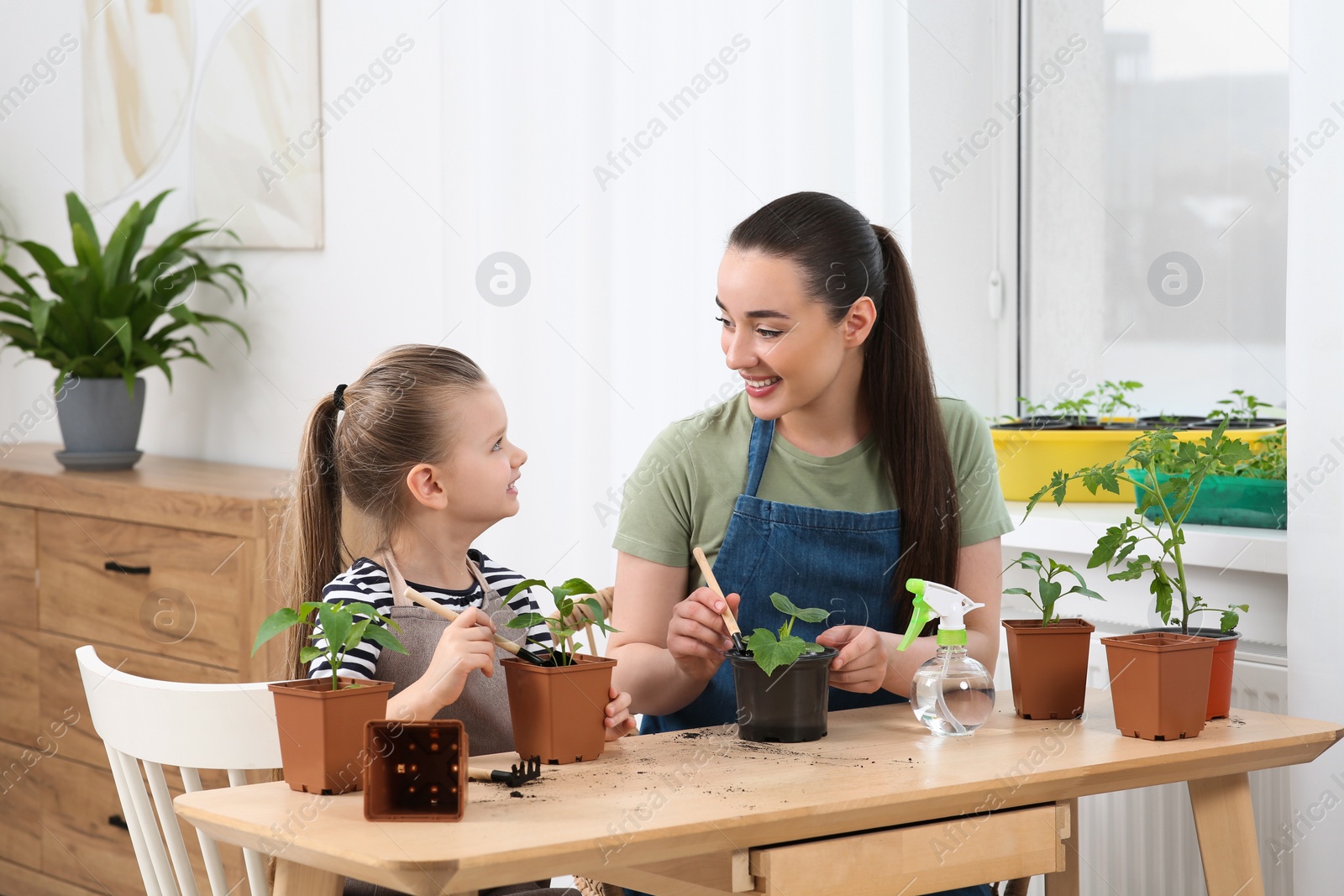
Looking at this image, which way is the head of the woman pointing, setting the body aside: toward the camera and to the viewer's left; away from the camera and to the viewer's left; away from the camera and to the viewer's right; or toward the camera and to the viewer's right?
toward the camera and to the viewer's left

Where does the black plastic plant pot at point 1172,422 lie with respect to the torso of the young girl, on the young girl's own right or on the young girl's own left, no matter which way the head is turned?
on the young girl's own left

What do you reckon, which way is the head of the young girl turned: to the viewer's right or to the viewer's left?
to the viewer's right

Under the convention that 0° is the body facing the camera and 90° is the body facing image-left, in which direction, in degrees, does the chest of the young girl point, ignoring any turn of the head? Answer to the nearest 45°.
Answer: approximately 315°

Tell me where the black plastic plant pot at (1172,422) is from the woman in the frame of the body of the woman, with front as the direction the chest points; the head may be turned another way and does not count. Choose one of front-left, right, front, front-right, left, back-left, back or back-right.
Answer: back-left

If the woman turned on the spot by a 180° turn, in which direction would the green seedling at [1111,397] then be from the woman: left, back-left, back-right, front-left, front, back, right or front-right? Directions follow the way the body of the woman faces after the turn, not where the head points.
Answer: front-right

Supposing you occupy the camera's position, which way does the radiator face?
facing the viewer and to the left of the viewer

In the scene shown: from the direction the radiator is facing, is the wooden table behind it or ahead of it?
ahead

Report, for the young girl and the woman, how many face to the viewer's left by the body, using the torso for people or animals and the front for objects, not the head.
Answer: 0

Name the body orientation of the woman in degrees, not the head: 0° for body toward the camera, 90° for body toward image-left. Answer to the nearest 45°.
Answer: approximately 0°
